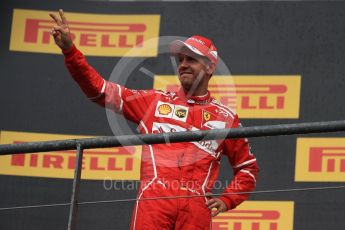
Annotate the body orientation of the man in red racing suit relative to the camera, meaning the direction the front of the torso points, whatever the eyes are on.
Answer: toward the camera
